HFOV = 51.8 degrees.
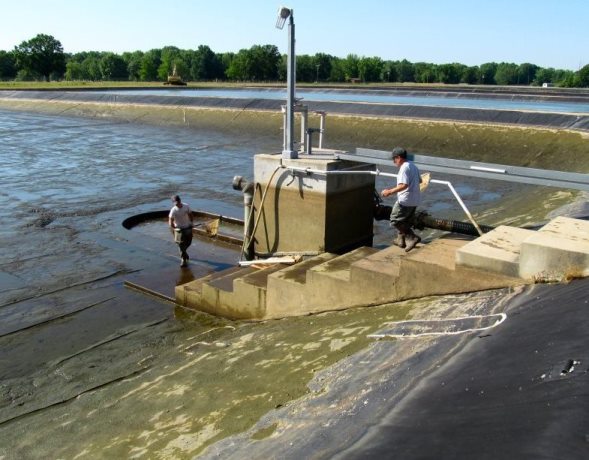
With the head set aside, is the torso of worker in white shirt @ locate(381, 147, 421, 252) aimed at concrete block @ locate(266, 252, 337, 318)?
yes

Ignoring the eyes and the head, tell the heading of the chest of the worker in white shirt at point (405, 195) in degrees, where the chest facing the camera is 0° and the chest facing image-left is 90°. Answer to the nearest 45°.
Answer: approximately 90°

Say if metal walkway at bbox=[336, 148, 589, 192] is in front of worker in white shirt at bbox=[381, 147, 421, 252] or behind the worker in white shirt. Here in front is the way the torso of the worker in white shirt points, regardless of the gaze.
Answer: behind

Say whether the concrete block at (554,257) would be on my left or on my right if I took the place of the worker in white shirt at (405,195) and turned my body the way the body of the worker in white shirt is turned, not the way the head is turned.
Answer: on my left

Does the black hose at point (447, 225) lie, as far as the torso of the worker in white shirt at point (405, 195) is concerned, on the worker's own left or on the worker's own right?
on the worker's own right

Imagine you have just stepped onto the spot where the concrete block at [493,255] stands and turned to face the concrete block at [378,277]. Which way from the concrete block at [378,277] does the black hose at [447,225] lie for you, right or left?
right
